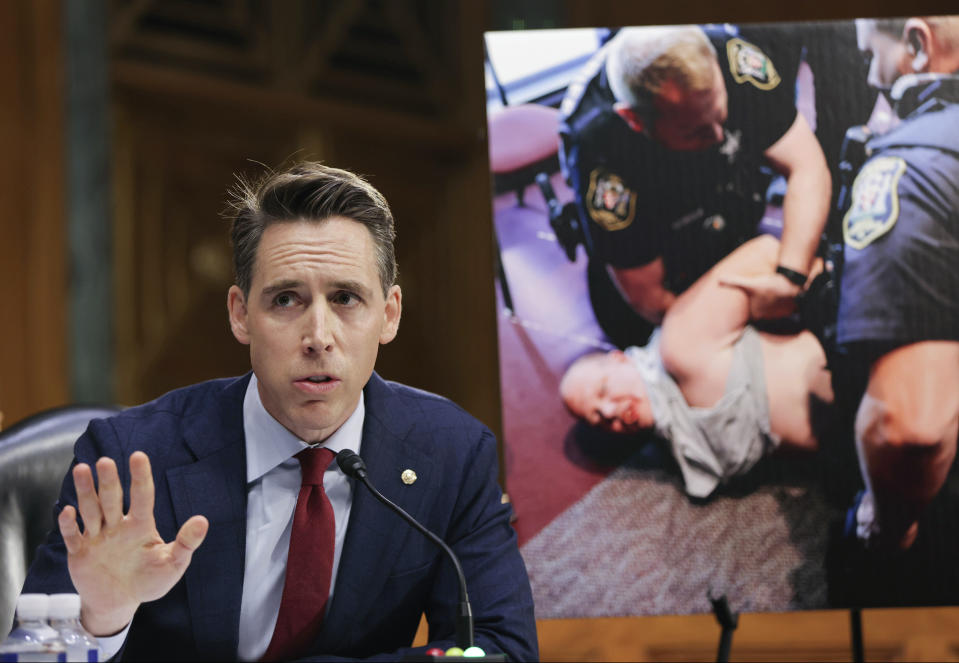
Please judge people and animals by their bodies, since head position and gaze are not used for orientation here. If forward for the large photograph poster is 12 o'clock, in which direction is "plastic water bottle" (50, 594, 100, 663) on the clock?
The plastic water bottle is roughly at 1 o'clock from the large photograph poster.

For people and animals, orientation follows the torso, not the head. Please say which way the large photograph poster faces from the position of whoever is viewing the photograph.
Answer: facing the viewer

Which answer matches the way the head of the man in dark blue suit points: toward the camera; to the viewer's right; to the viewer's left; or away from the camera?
toward the camera

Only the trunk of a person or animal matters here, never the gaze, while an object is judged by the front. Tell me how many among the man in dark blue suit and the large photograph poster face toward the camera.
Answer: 2

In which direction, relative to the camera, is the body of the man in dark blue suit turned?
toward the camera

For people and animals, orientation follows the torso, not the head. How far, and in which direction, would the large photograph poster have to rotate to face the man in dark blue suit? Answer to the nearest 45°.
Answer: approximately 45° to its right

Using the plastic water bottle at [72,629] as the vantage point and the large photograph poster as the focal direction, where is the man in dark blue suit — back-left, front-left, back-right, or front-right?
front-left

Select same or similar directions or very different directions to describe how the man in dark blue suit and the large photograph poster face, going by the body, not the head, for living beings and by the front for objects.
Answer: same or similar directions
